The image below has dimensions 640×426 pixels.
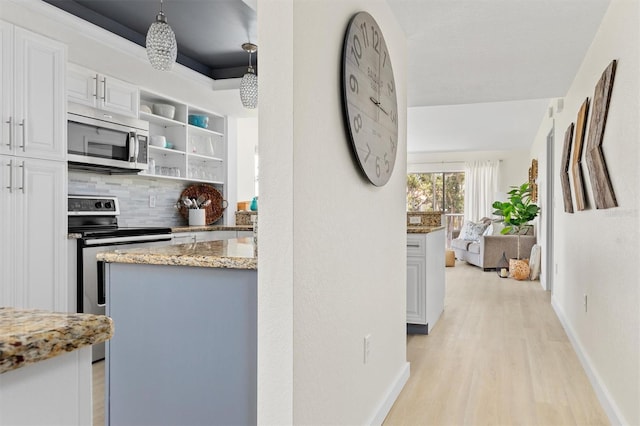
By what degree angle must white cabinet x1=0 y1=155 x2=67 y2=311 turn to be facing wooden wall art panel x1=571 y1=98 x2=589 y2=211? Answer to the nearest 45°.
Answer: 0° — it already faces it

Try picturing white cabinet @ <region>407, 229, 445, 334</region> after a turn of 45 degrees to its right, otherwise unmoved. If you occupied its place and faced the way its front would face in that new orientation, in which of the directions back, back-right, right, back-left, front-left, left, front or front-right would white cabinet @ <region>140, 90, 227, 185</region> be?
front-right

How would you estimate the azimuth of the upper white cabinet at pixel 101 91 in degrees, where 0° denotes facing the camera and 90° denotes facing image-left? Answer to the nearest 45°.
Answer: approximately 315°

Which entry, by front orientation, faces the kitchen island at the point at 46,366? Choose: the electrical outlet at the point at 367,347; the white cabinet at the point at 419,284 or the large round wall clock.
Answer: the white cabinet

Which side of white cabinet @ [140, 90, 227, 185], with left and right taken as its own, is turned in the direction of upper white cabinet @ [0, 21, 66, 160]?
right

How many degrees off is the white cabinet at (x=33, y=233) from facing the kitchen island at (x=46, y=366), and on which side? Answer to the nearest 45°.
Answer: approximately 45° to its right

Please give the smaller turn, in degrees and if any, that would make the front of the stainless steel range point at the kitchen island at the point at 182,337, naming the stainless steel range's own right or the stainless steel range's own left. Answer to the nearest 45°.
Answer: approximately 45° to the stainless steel range's own right

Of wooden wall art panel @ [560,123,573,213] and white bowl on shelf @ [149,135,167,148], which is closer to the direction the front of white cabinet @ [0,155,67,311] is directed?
the wooden wall art panel

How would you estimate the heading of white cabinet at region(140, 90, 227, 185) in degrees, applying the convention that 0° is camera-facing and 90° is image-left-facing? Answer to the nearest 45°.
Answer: approximately 315°

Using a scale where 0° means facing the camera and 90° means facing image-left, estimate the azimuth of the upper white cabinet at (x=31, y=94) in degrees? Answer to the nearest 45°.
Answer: approximately 315°

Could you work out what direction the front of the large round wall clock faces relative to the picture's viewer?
facing to the right of the viewer
